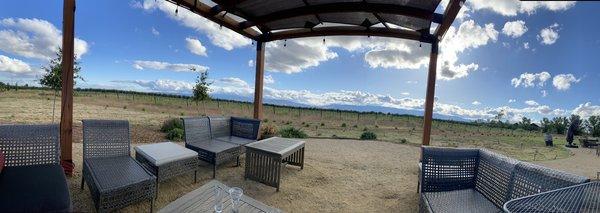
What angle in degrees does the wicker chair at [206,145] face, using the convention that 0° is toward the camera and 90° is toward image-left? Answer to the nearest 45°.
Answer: approximately 315°

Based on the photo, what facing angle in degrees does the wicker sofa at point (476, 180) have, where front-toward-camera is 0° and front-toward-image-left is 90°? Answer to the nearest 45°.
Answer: approximately 45°

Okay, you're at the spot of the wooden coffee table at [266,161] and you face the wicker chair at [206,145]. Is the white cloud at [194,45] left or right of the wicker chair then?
right

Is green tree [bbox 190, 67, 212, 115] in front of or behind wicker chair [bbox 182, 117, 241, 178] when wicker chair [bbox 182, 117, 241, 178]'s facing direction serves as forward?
behind

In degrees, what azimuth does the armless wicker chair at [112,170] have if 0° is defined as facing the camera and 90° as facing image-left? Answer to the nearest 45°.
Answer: approximately 315°

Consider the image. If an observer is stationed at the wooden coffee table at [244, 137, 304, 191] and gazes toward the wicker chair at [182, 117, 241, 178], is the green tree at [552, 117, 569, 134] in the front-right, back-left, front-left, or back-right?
back-right
